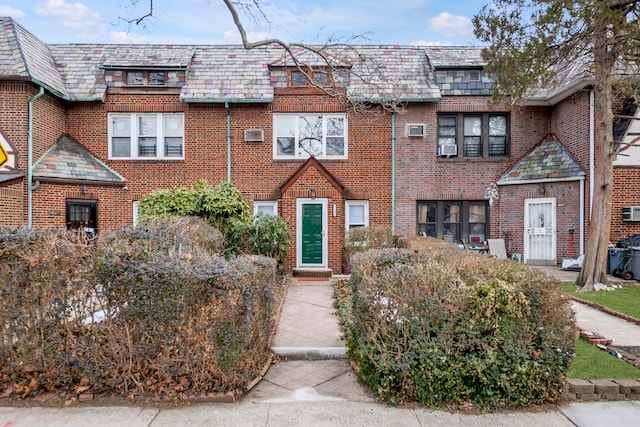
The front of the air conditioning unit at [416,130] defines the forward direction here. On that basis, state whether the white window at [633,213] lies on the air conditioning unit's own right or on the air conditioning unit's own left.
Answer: on the air conditioning unit's own left

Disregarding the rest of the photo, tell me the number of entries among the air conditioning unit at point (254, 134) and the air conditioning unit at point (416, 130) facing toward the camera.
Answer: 2

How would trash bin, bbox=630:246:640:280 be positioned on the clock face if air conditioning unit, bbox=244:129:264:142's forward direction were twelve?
The trash bin is roughly at 10 o'clock from the air conditioning unit.

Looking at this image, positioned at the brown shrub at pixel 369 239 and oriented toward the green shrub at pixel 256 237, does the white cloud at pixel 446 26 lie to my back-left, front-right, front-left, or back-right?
back-right

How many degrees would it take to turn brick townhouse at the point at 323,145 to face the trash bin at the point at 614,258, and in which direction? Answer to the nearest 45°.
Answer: approximately 90° to its left

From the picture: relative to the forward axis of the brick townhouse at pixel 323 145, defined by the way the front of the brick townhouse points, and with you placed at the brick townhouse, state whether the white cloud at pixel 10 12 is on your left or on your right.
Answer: on your right

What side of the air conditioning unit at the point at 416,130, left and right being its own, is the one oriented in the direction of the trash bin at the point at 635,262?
left
